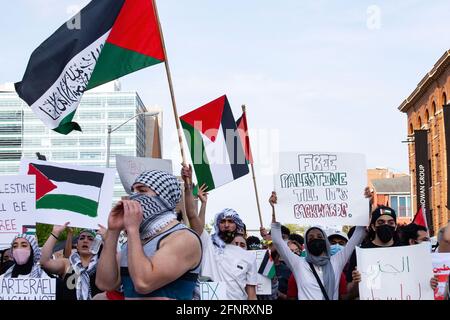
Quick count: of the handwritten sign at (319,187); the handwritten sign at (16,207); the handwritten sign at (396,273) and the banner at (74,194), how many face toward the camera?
4

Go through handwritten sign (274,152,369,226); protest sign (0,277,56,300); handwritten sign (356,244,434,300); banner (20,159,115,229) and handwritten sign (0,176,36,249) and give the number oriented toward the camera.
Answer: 5

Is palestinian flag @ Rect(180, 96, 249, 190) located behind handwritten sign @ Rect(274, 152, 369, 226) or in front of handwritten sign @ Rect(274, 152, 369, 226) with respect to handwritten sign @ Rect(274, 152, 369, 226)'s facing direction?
behind

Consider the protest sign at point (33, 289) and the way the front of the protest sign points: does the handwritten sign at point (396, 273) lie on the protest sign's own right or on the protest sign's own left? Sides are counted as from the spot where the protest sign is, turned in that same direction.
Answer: on the protest sign's own left

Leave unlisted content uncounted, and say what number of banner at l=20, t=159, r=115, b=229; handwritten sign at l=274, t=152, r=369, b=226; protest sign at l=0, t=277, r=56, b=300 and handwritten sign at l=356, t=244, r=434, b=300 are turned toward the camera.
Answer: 4

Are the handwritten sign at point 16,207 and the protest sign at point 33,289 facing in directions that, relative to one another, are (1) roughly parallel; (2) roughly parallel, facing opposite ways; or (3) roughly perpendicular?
roughly parallel

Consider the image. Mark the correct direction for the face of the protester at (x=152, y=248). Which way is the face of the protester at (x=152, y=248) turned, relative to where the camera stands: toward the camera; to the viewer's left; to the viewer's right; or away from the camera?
to the viewer's left

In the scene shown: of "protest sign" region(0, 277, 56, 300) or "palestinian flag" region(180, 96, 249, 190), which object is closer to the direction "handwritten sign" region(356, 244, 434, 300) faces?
the protest sign

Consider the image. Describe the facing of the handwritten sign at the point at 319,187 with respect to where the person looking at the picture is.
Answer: facing the viewer

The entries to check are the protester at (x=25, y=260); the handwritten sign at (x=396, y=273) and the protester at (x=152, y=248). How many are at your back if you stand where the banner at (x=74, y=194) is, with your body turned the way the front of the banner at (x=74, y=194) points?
0

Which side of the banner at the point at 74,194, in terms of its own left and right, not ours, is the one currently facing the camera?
front

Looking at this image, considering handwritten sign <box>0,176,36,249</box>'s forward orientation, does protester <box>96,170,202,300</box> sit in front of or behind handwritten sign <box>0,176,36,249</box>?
in front

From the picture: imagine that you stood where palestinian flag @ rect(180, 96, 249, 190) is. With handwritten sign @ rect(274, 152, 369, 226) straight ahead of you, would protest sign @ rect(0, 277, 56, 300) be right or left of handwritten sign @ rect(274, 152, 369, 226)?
right

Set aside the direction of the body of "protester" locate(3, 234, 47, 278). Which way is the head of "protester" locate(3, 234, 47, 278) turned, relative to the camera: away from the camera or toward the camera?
toward the camera

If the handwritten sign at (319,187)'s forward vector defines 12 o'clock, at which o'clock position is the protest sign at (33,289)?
The protest sign is roughly at 2 o'clock from the handwritten sign.

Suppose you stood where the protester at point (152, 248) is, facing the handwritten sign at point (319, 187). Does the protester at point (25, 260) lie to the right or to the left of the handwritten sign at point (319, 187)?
left

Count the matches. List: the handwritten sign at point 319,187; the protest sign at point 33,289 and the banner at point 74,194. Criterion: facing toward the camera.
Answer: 3
